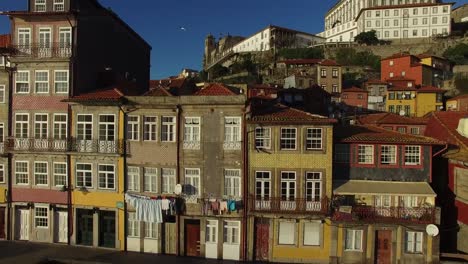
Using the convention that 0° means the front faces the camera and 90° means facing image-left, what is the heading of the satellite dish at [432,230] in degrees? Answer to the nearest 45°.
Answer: approximately 0°

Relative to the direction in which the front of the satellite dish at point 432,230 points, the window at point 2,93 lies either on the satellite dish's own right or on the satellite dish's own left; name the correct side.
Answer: on the satellite dish's own right

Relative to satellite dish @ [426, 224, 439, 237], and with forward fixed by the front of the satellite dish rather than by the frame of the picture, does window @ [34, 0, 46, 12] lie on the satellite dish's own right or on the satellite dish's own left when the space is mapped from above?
on the satellite dish's own right

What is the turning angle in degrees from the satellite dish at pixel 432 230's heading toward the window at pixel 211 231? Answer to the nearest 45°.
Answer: approximately 90° to its right

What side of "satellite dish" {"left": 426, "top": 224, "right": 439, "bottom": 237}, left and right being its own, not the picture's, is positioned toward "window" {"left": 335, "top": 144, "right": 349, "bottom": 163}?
right

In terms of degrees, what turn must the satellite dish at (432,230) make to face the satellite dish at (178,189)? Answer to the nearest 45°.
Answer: approximately 90° to its right
